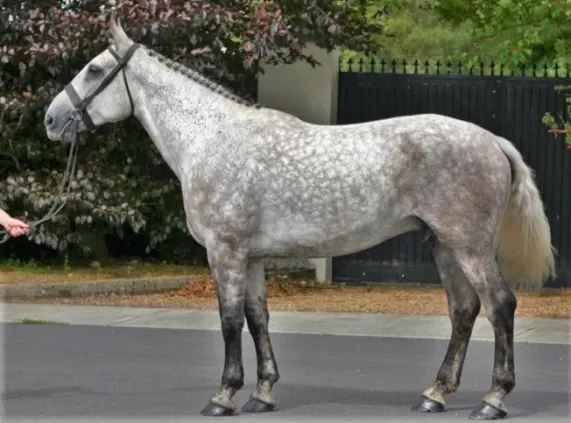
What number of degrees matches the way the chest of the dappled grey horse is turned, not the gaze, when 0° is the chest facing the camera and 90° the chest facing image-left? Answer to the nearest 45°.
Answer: approximately 90°

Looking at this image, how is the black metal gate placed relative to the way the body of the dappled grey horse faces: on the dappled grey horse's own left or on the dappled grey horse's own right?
on the dappled grey horse's own right

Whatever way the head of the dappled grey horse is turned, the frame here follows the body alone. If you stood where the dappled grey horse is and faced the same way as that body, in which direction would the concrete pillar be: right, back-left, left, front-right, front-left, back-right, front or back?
right
